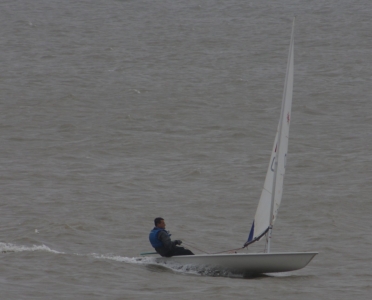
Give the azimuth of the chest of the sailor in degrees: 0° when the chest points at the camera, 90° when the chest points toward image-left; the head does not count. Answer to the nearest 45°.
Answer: approximately 270°

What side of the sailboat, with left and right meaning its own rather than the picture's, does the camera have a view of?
right
